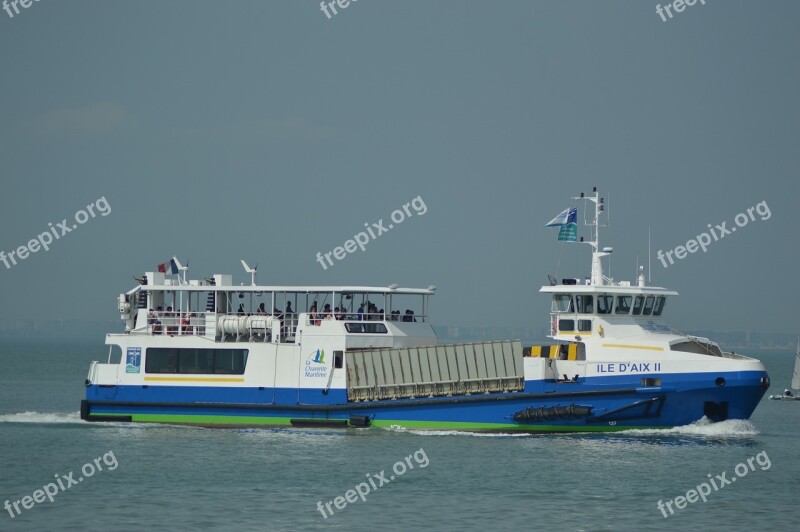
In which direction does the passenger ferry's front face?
to the viewer's right
